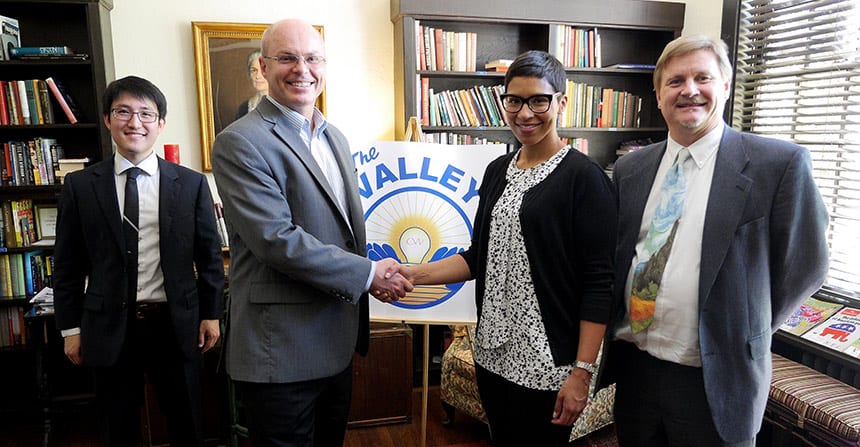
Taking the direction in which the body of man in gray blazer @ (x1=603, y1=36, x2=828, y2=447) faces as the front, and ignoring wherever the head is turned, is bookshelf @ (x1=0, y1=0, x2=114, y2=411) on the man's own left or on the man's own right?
on the man's own right

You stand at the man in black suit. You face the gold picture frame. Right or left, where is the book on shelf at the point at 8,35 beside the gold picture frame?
left

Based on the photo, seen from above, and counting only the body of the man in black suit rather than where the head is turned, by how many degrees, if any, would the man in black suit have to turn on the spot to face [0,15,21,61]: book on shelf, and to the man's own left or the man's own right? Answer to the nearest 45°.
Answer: approximately 180°

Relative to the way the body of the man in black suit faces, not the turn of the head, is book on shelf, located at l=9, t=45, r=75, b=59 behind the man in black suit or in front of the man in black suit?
behind

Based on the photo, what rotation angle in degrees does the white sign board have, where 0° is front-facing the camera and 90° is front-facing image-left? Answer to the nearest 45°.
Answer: approximately 0°

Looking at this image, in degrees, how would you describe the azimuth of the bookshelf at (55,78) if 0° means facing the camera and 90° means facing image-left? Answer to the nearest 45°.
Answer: approximately 0°

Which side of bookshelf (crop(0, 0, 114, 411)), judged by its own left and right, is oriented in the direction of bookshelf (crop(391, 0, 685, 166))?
left

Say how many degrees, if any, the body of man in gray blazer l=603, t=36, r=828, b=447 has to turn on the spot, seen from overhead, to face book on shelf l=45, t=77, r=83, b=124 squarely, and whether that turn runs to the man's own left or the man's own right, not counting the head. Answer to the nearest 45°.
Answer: approximately 45° to the man's own right

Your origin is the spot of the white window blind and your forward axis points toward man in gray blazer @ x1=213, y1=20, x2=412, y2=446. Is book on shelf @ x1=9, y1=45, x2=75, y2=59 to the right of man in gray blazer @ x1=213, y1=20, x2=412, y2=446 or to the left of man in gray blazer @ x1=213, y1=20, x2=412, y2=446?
right
